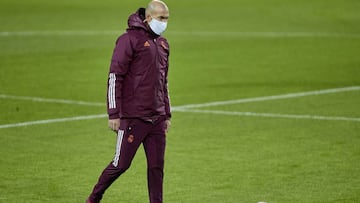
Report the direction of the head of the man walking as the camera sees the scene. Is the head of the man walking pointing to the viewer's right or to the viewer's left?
to the viewer's right

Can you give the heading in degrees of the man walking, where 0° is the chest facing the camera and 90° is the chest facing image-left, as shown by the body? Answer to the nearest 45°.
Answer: approximately 315°
